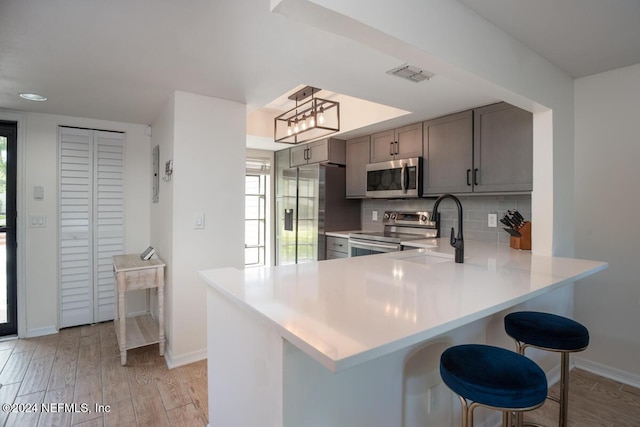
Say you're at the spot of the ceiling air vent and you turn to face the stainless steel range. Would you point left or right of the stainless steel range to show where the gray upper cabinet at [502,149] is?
right

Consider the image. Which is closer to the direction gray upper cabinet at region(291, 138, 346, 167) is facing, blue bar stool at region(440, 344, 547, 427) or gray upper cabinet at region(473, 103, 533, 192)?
the blue bar stool

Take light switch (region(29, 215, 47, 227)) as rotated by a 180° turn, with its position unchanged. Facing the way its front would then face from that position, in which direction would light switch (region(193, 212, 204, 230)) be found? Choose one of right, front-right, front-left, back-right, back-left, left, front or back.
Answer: back-right

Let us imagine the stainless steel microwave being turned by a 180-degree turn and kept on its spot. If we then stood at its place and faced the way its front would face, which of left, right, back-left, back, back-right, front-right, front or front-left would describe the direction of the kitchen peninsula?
back-right

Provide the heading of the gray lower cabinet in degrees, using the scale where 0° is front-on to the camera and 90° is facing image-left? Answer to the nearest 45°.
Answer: approximately 45°

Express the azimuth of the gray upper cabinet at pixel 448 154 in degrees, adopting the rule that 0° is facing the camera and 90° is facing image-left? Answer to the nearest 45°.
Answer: approximately 45°

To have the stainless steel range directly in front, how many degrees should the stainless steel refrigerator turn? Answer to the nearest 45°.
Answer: approximately 90° to its left

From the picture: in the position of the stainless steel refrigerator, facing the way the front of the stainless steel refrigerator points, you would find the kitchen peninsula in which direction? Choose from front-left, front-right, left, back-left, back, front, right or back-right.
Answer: front-left

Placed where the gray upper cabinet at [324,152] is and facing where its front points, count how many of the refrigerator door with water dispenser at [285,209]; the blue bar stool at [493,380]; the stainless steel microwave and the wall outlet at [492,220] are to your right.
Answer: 1
